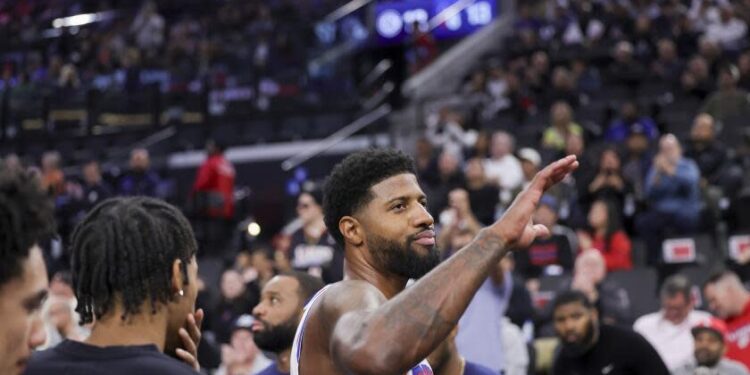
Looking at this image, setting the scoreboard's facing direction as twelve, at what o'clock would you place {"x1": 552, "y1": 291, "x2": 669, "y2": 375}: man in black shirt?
The man in black shirt is roughly at 12 o'clock from the scoreboard.

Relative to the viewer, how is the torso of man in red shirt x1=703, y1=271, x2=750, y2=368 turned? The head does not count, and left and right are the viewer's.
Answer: facing the viewer and to the left of the viewer

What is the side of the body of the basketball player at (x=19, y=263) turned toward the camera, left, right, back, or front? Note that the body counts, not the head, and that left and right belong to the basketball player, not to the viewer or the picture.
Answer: right

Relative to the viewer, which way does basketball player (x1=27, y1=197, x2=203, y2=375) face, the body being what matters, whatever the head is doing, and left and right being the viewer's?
facing away from the viewer and to the right of the viewer

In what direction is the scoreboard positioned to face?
toward the camera

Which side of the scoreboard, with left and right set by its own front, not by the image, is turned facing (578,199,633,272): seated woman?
front

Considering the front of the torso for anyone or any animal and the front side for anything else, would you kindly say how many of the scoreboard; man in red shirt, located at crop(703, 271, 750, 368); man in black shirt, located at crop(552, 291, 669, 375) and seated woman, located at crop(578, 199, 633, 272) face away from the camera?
0

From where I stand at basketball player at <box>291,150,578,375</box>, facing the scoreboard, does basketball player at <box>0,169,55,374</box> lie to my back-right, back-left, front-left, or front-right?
back-left

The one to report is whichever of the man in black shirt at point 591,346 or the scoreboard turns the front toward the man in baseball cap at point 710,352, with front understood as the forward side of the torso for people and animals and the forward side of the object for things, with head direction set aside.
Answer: the scoreboard

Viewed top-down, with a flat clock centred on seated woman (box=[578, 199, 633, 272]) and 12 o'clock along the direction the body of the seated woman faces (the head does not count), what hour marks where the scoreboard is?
The scoreboard is roughly at 4 o'clock from the seated woman.

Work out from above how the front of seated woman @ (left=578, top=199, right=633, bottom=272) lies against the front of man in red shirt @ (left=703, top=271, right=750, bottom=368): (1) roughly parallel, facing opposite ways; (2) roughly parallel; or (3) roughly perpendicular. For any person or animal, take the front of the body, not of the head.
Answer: roughly parallel
